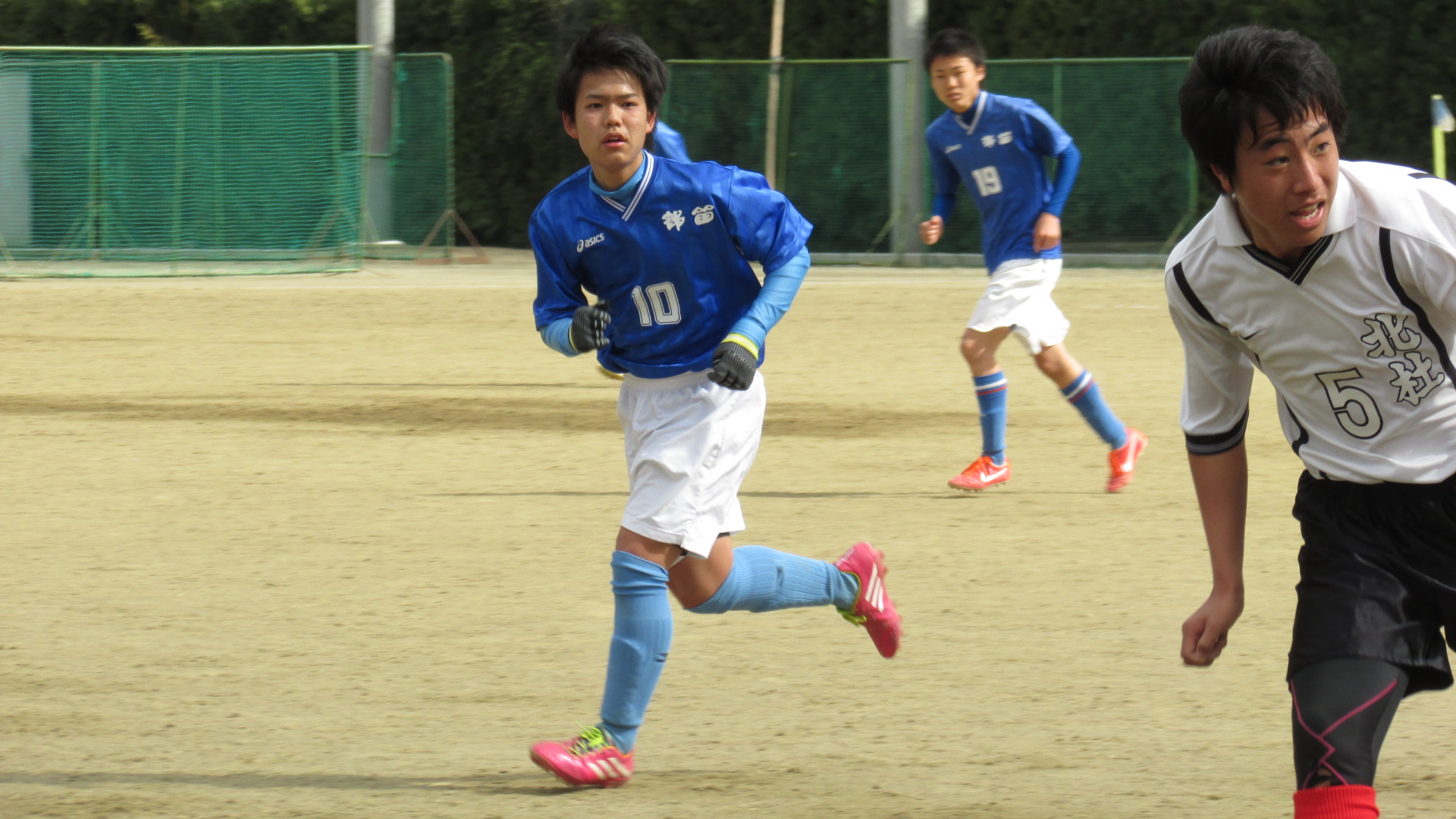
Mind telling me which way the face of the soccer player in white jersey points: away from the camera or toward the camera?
toward the camera

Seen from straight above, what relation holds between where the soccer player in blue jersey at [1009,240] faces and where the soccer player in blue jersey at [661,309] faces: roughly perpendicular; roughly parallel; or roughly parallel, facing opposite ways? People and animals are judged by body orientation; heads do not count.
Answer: roughly parallel

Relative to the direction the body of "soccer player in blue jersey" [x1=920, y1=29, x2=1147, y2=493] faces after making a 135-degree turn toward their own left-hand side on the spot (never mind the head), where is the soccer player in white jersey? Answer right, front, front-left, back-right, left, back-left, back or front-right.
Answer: right

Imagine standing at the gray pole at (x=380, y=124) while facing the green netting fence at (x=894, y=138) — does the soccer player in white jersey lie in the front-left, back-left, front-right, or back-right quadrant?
front-right

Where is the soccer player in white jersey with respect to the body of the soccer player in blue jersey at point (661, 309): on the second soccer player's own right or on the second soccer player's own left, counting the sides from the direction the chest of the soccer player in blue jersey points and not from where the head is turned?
on the second soccer player's own left

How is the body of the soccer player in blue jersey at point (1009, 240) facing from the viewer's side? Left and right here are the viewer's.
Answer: facing the viewer and to the left of the viewer

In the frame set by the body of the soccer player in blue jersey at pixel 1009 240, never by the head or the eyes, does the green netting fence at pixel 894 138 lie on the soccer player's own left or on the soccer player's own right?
on the soccer player's own right

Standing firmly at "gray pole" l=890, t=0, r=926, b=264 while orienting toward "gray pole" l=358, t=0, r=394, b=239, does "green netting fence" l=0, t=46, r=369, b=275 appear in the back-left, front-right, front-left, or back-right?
front-left

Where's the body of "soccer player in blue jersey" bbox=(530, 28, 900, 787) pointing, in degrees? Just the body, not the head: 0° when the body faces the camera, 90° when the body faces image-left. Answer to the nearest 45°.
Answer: approximately 45°

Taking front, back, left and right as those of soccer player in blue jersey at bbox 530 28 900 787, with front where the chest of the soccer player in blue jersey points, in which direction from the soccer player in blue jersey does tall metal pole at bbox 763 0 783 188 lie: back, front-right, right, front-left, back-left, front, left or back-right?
back-right

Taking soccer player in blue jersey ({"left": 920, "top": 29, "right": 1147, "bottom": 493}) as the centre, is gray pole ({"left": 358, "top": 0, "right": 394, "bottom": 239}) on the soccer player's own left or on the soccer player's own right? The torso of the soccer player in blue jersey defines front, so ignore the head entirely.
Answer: on the soccer player's own right

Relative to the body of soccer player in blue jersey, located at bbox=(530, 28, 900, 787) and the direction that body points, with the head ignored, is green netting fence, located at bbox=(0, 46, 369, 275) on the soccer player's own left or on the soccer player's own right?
on the soccer player's own right

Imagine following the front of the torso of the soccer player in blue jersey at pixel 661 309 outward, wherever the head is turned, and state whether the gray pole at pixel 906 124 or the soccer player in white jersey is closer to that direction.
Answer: the soccer player in white jersey
